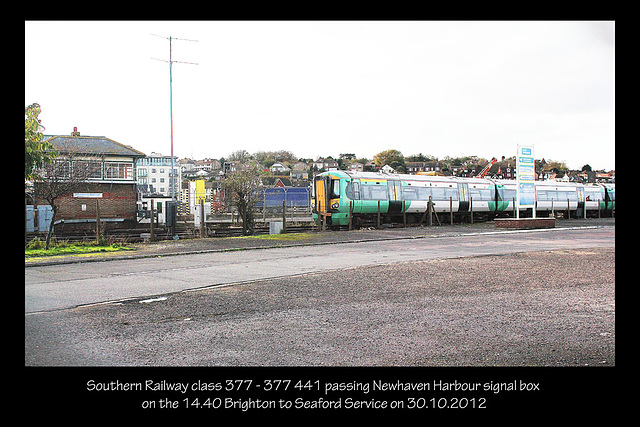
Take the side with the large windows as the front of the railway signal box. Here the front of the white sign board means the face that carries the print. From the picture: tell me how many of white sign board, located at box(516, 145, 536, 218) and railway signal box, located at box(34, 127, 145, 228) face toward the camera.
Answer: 2

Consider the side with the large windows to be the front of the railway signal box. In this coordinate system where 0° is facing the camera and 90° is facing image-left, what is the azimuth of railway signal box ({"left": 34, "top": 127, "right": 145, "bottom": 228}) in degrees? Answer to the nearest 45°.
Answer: approximately 0°

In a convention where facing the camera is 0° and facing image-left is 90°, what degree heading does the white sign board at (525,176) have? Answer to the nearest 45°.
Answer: approximately 0°

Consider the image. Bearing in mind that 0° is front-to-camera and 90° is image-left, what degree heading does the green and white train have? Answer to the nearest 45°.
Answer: approximately 45°

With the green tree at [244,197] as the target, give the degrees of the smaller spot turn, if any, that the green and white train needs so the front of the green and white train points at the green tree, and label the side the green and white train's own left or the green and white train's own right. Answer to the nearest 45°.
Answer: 0° — it already faces it

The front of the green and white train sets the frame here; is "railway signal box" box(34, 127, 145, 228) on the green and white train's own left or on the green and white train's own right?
on the green and white train's own right
